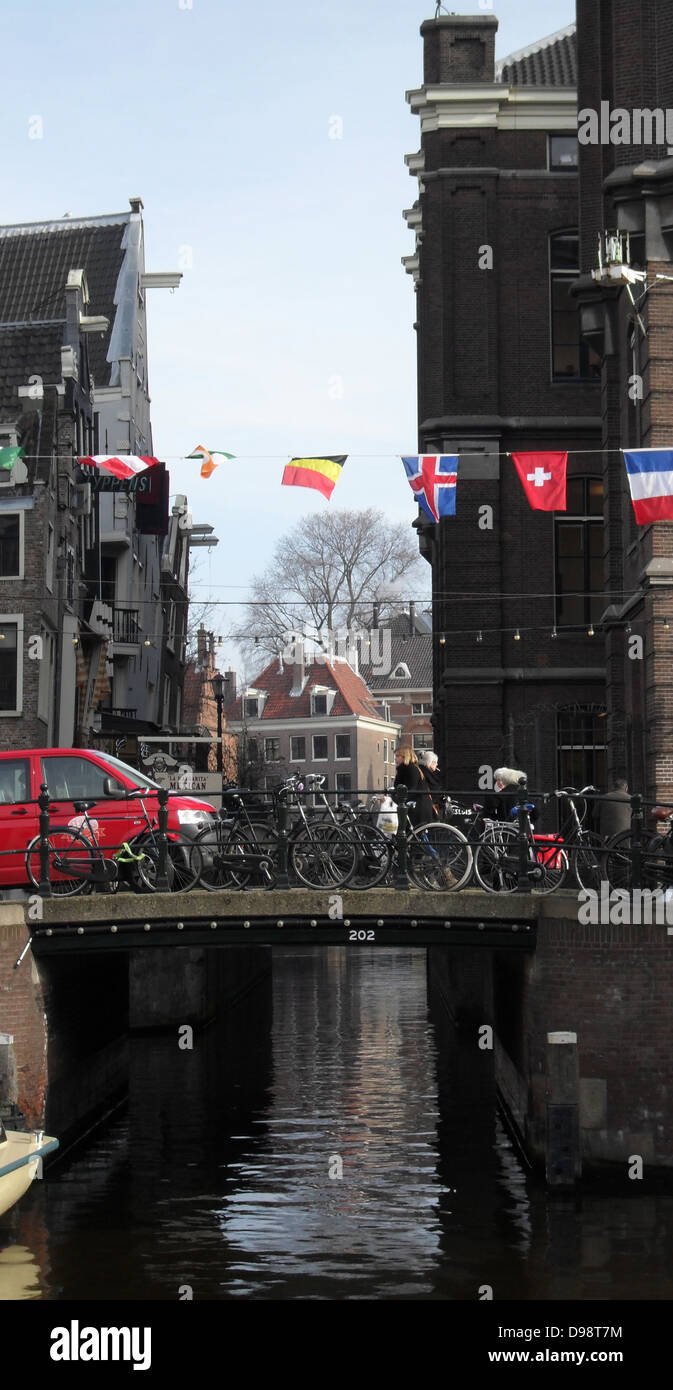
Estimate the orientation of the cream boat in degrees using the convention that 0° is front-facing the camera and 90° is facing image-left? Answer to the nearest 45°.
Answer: approximately 270°

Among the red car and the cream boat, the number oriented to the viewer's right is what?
2

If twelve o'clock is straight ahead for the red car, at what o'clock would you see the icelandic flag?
The icelandic flag is roughly at 11 o'clock from the red car.

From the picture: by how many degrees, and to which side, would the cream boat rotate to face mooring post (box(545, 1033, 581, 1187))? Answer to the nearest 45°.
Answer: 0° — it already faces it

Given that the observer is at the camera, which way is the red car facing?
facing to the right of the viewer

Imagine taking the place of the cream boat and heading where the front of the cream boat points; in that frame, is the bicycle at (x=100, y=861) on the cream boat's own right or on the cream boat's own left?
on the cream boat's own left

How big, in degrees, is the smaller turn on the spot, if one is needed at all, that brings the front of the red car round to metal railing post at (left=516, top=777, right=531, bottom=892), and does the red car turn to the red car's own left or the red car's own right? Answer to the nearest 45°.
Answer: approximately 45° to the red car's own right

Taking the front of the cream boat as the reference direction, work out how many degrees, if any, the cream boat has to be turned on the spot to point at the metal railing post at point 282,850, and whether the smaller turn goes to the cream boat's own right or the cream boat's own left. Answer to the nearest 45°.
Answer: approximately 45° to the cream boat's own left
